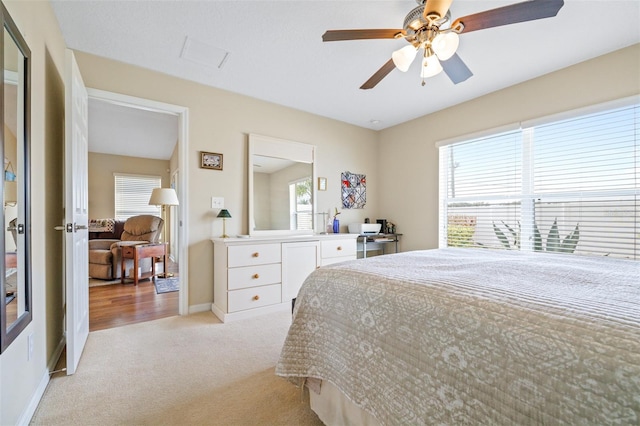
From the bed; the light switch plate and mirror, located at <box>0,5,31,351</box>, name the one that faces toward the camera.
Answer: the light switch plate

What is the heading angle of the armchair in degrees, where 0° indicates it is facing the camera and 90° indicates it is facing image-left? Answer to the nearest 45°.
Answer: approximately 45°

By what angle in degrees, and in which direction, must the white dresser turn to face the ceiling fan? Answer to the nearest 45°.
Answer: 0° — it already faces it

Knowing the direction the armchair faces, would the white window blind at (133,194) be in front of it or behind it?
behind

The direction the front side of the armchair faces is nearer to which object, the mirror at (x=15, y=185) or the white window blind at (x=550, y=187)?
the mirror

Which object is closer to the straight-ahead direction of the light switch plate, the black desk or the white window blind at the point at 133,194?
the black desk

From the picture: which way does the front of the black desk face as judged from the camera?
facing the viewer and to the right of the viewer

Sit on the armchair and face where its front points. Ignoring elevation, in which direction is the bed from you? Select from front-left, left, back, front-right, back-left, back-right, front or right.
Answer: front-left

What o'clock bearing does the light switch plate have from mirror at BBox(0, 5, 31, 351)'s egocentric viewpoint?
The light switch plate is roughly at 11 o'clock from the mirror.

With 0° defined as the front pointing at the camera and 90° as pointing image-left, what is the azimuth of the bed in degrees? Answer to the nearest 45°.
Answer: approximately 135°

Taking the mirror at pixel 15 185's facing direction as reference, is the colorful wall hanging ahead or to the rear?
ahead

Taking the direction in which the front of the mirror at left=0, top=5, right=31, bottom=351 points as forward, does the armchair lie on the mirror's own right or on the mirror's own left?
on the mirror's own left
